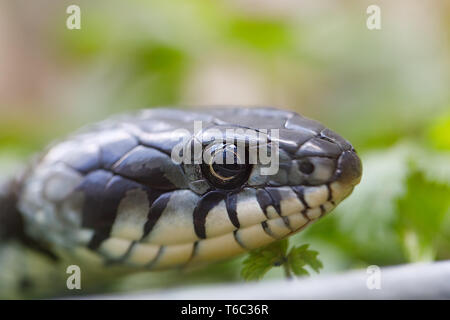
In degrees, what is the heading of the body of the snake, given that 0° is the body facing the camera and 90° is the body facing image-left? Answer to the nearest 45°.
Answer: approximately 270°

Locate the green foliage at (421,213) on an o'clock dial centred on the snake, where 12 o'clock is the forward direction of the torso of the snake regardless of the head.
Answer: The green foliage is roughly at 12 o'clock from the snake.
